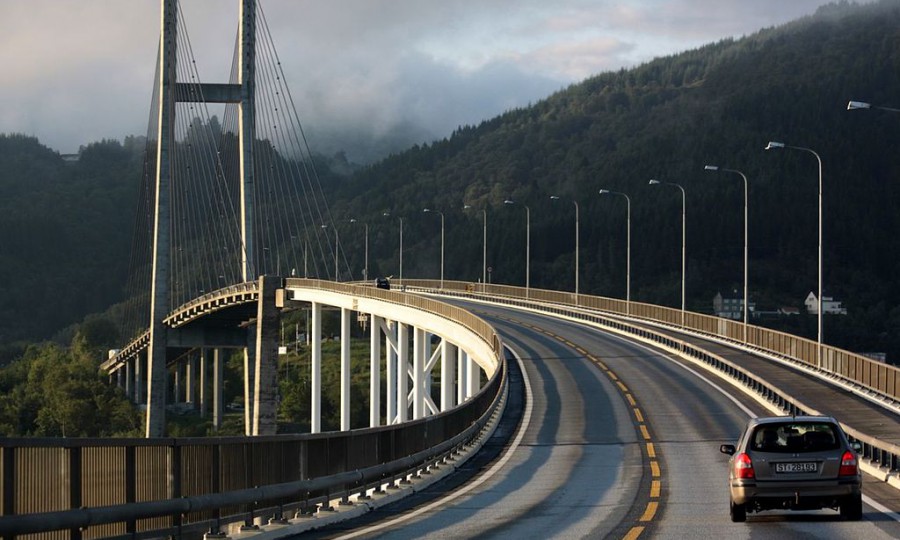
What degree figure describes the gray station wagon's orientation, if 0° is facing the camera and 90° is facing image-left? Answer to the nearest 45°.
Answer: approximately 180°
